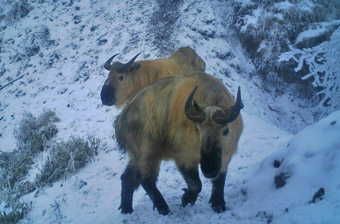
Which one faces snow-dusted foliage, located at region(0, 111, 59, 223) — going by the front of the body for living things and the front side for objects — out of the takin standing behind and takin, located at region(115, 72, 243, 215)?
the takin standing behind

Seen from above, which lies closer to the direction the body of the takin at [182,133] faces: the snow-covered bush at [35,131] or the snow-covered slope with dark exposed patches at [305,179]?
the snow-covered slope with dark exposed patches

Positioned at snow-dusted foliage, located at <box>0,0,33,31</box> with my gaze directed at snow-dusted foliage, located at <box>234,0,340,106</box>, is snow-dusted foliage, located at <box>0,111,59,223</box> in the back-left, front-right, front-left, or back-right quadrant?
front-right

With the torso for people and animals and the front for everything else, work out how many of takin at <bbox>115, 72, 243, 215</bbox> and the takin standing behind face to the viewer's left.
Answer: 1

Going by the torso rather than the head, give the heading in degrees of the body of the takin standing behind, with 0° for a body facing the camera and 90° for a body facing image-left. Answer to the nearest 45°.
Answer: approximately 90°

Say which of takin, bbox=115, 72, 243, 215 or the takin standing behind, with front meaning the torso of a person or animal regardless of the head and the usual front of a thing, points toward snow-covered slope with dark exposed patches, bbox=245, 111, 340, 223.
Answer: the takin

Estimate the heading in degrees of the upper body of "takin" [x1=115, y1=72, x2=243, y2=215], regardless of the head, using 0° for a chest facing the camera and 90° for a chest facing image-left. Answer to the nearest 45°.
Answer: approximately 315°

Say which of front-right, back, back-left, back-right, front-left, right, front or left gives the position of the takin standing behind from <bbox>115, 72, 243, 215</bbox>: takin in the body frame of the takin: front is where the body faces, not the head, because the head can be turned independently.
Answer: back-left

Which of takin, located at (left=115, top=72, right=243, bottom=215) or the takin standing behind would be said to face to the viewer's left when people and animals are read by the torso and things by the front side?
the takin standing behind

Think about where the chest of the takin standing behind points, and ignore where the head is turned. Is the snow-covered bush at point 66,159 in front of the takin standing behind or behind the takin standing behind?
in front

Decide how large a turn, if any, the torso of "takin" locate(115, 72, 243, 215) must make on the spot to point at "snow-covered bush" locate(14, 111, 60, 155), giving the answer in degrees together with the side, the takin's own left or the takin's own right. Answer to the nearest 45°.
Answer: approximately 180°

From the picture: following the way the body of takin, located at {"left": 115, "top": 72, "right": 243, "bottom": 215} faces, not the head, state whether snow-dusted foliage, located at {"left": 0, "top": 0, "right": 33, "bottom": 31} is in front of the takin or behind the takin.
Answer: behind

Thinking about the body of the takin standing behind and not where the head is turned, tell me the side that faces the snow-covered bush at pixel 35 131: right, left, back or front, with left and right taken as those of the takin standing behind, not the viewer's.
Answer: front
